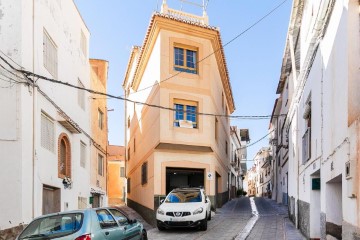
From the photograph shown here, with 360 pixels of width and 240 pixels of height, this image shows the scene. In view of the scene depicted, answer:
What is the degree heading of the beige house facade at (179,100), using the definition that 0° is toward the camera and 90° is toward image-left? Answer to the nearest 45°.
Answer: approximately 0°

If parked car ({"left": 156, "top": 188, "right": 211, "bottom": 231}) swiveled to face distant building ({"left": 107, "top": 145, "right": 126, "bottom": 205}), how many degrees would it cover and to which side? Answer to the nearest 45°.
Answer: approximately 180°

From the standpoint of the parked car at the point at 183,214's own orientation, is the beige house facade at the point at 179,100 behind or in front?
behind

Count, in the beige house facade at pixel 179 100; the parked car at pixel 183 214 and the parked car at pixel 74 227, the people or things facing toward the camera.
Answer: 2

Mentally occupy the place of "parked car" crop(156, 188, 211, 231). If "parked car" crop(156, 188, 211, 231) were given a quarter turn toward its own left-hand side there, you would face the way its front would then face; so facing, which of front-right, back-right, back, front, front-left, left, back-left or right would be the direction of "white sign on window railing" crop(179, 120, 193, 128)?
left

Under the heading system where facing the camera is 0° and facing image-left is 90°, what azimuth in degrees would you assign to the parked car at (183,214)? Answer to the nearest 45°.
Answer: approximately 0°

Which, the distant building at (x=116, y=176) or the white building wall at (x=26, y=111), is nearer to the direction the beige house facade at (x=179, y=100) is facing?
the white building wall
